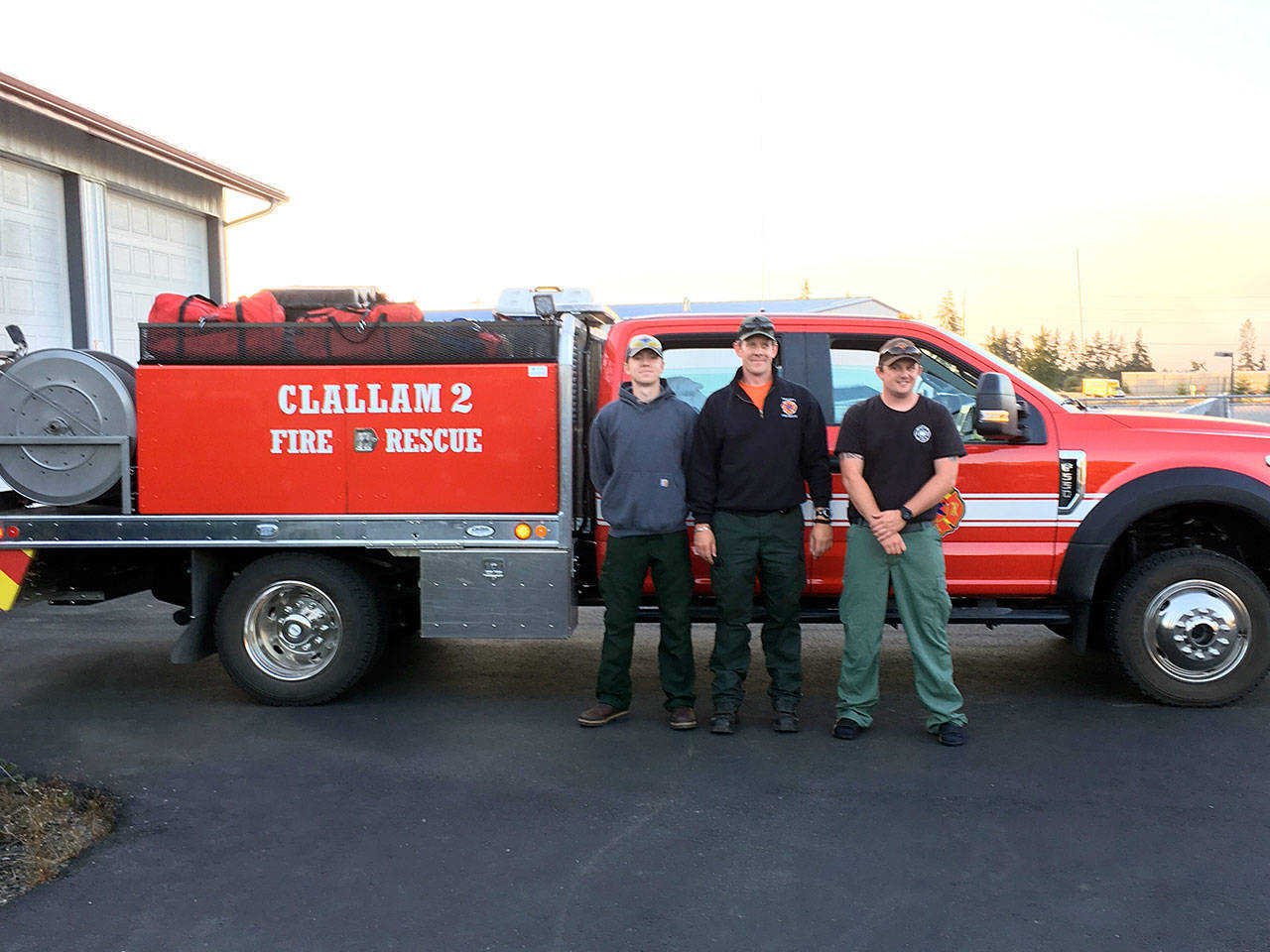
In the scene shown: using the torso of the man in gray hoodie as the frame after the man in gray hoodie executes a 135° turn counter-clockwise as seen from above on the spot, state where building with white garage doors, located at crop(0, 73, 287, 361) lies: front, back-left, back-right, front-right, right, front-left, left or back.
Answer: left

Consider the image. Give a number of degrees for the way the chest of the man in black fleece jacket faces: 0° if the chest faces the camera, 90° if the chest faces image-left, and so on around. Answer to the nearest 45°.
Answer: approximately 0°

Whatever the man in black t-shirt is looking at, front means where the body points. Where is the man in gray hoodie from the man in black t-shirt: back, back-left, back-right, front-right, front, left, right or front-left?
right

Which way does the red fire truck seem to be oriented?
to the viewer's right

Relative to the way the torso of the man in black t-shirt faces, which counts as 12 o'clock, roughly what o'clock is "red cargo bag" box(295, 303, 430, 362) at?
The red cargo bag is roughly at 3 o'clock from the man in black t-shirt.

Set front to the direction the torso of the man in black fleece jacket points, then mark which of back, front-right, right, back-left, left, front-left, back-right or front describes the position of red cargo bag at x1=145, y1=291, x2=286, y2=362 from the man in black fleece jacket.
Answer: right

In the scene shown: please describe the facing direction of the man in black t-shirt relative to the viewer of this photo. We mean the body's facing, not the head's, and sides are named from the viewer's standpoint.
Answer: facing the viewer

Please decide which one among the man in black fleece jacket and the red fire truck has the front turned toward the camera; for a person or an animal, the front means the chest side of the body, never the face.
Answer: the man in black fleece jacket

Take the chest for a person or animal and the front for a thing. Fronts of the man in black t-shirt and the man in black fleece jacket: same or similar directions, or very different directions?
same or similar directions

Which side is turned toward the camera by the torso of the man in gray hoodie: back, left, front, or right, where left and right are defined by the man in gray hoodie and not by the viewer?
front

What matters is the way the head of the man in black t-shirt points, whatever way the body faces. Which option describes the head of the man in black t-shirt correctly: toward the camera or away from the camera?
toward the camera

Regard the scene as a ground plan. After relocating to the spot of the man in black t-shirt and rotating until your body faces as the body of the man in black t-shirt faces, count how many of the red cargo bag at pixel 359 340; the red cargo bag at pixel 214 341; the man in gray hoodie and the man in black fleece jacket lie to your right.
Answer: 4

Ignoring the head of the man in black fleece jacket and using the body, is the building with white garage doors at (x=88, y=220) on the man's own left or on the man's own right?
on the man's own right
